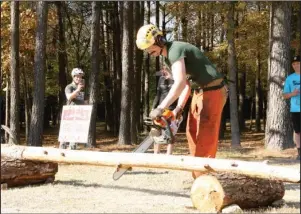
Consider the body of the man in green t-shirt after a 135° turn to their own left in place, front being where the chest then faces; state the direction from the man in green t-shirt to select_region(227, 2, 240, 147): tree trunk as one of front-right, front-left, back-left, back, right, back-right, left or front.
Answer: back-left

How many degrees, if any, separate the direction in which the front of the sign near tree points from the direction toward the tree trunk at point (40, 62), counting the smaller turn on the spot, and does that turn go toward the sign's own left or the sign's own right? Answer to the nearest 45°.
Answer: approximately 90° to the sign on post's own right

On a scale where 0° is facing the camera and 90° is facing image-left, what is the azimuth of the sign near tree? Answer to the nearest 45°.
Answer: approximately 0°

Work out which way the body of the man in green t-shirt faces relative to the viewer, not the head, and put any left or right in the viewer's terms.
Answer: facing to the left of the viewer

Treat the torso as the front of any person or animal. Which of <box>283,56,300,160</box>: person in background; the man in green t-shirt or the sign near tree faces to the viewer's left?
the man in green t-shirt

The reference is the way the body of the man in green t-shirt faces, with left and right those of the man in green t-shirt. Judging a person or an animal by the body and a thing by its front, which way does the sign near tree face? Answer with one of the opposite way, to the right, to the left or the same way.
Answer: to the left

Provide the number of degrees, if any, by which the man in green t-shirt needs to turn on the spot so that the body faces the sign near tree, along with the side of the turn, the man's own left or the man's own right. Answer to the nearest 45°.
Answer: approximately 45° to the man's own right

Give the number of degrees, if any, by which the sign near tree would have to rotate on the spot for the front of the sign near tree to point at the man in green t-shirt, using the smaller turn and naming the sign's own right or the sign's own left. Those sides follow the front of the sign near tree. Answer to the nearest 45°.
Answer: approximately 45° to the sign's own left

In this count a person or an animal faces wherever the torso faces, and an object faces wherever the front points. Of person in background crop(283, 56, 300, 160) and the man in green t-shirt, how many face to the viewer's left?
1

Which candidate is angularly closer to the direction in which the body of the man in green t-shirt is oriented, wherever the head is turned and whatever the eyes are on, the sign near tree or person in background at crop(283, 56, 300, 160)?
the sign near tree

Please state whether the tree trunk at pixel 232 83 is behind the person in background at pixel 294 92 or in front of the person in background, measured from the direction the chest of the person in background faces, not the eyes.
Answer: behind
